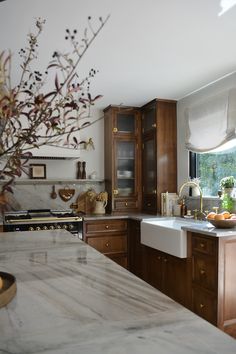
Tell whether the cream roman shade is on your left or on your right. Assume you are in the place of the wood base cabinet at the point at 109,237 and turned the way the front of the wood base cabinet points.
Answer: on your left

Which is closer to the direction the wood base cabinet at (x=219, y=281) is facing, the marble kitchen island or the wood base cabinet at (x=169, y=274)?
the marble kitchen island

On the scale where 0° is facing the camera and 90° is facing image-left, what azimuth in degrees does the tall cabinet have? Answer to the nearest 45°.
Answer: approximately 45°

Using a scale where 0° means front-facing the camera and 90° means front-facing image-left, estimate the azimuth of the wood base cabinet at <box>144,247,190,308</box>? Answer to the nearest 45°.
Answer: approximately 45°

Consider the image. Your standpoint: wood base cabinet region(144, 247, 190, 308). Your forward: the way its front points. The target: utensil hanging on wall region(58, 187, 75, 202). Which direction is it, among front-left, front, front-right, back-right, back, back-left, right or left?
right

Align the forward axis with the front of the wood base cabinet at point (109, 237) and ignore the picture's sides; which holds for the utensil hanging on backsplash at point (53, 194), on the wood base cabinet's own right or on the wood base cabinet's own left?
on the wood base cabinet's own right
